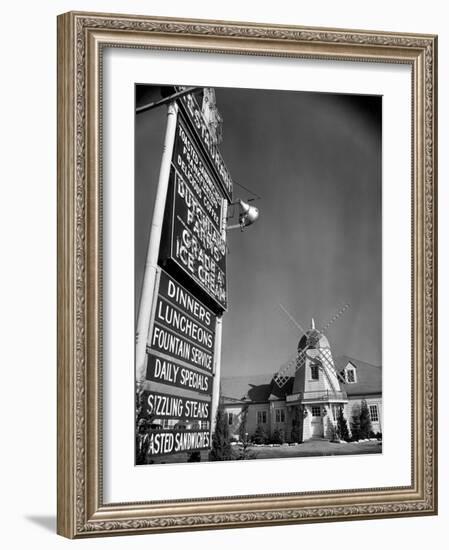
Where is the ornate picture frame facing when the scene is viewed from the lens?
facing the viewer and to the right of the viewer
